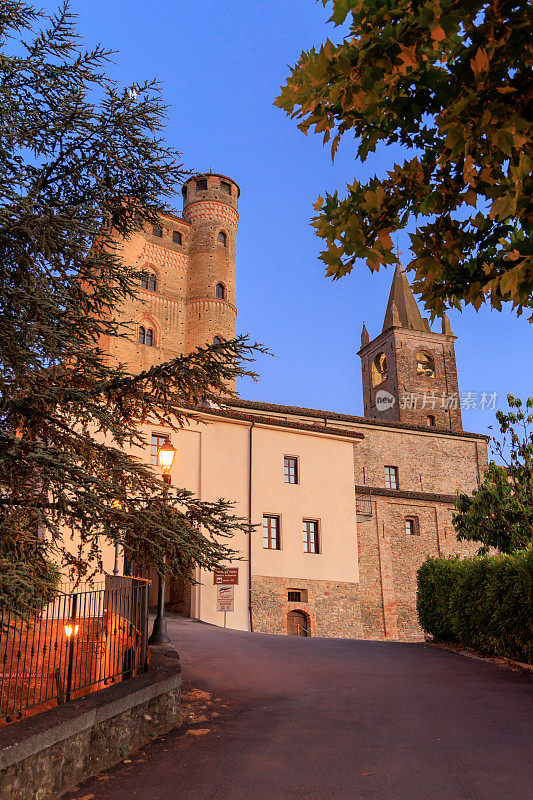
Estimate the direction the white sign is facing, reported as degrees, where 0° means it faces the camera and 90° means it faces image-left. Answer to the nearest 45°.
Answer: approximately 0°

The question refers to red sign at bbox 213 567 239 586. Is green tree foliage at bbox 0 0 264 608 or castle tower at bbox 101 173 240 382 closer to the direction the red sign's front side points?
the green tree foliage

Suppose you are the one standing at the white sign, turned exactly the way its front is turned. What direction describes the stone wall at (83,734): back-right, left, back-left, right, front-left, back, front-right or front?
front

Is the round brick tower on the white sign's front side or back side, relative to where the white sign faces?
on the back side

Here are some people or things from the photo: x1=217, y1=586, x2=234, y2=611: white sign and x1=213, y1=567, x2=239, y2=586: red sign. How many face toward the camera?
2

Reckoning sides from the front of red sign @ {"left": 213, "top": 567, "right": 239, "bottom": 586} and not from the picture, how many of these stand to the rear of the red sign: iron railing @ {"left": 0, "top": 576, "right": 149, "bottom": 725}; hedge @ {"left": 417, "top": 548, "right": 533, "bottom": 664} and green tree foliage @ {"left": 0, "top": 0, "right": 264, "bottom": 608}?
0

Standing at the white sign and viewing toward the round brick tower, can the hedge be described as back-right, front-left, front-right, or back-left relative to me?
back-right

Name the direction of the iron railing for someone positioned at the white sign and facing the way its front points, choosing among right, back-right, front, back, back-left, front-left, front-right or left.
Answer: front

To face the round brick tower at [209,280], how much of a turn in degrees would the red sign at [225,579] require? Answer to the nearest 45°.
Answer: approximately 180°

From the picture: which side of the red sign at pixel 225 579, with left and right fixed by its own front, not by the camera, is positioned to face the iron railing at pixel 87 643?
front

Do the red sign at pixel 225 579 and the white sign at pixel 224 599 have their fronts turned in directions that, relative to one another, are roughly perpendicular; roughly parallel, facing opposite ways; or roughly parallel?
roughly parallel

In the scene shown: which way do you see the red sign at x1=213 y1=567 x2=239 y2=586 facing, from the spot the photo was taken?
facing the viewer
